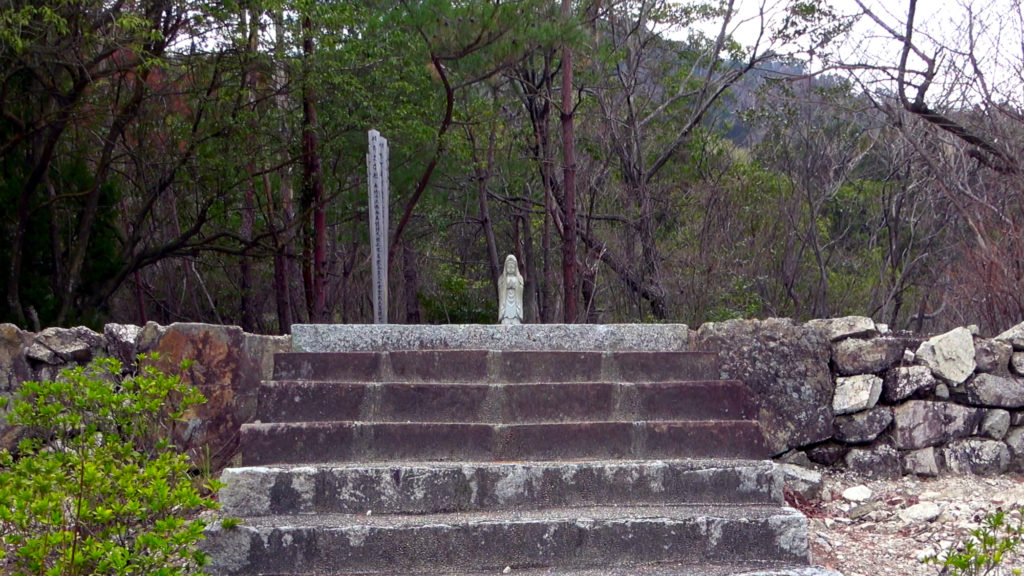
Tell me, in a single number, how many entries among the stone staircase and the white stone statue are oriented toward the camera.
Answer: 2

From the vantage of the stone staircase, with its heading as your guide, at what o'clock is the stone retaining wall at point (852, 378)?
The stone retaining wall is roughly at 8 o'clock from the stone staircase.

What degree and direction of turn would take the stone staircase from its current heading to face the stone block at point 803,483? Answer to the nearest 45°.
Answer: approximately 135° to its left

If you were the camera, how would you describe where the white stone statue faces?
facing the viewer

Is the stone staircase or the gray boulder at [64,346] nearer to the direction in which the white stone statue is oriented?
the stone staircase

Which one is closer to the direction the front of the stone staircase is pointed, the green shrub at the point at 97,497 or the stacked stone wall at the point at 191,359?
the green shrub

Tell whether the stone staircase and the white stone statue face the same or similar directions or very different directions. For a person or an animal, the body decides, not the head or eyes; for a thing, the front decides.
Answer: same or similar directions

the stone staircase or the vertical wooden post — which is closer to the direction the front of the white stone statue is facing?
the stone staircase

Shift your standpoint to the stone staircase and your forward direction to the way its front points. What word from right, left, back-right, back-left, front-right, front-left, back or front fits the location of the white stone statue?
back

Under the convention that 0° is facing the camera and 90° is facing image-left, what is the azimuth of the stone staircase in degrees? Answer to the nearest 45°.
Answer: approximately 0°

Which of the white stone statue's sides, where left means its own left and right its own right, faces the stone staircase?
front

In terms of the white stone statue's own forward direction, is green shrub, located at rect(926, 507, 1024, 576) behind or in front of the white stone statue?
in front
